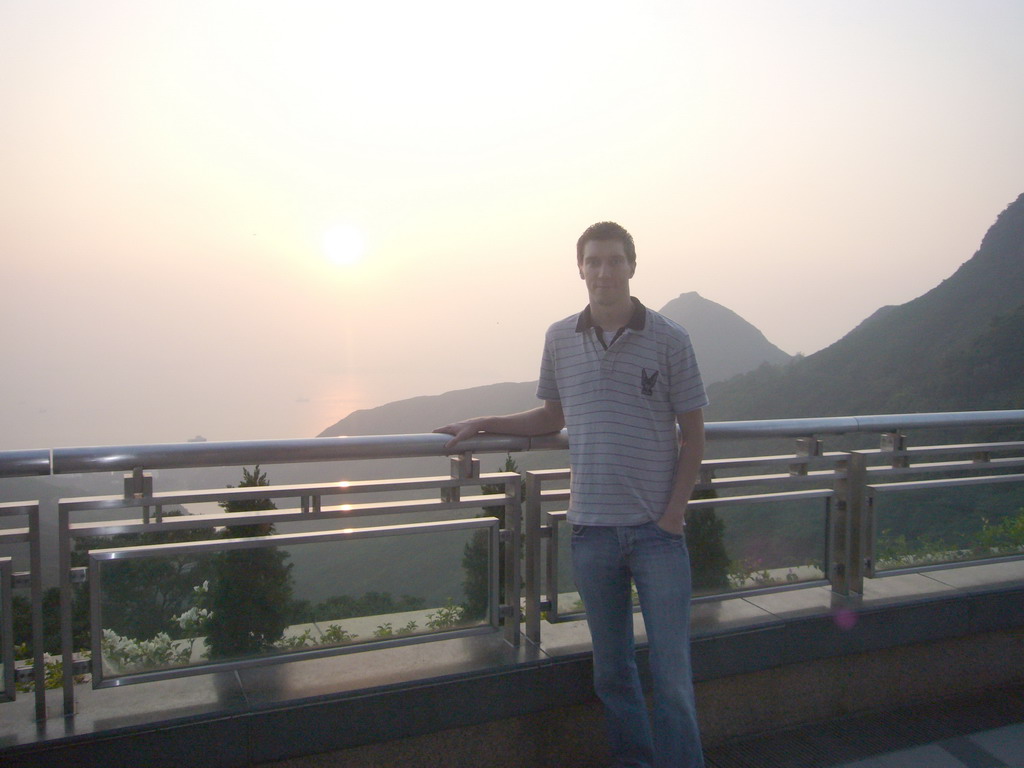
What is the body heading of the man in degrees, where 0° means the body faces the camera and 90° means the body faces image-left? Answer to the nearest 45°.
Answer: approximately 0°

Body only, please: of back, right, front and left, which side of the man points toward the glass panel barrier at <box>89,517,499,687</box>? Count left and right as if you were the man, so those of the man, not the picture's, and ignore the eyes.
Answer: right

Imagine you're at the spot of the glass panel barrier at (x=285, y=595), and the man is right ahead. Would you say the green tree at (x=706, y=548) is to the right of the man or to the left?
left

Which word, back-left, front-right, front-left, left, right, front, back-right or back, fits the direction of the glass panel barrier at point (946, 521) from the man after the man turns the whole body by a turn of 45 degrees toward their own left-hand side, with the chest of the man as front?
left

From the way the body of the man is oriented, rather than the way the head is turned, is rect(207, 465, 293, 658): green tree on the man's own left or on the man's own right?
on the man's own right

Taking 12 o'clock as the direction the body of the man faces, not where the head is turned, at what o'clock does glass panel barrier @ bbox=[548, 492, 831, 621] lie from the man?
The glass panel barrier is roughly at 7 o'clock from the man.
